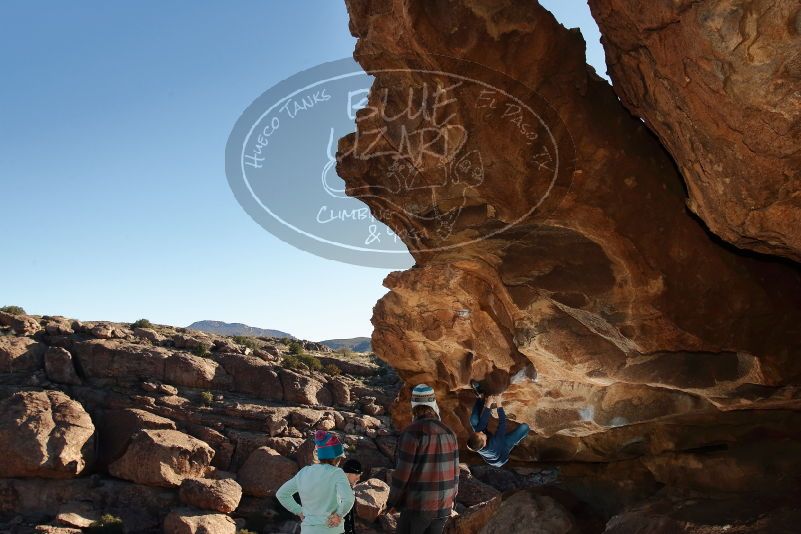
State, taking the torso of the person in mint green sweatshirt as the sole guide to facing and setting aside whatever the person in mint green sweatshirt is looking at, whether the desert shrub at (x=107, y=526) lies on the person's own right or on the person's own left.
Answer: on the person's own left

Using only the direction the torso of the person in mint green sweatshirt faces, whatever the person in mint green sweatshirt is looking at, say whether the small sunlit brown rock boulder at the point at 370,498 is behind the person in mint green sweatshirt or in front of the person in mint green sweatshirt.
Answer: in front

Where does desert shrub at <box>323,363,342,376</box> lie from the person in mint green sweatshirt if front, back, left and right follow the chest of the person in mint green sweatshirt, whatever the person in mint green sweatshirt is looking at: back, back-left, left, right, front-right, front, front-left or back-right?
front-left

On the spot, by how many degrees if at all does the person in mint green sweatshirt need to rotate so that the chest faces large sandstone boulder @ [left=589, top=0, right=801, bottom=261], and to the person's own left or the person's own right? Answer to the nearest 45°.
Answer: approximately 90° to the person's own right

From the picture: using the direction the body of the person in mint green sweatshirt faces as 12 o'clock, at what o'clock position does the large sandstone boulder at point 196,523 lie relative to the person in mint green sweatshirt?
The large sandstone boulder is roughly at 10 o'clock from the person in mint green sweatshirt.

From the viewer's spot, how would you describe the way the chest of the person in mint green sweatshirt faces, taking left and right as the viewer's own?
facing away from the viewer and to the right of the viewer

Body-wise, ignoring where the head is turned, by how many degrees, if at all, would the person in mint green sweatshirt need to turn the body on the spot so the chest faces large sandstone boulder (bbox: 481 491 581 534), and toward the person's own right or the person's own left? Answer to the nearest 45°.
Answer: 0° — they already face it

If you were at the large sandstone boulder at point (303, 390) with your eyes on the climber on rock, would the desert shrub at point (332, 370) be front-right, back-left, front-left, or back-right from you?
back-left

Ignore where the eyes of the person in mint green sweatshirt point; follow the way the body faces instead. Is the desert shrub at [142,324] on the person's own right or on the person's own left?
on the person's own left

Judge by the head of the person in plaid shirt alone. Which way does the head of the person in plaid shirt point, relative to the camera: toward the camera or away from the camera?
away from the camera
